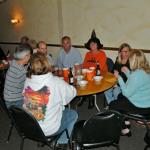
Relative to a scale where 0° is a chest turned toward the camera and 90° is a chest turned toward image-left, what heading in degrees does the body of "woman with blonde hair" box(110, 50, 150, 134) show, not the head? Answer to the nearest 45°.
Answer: approximately 135°

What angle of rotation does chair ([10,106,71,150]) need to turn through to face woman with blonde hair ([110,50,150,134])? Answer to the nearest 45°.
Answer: approximately 45° to its right

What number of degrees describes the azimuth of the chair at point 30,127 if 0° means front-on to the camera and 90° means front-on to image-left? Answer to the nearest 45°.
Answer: approximately 225°

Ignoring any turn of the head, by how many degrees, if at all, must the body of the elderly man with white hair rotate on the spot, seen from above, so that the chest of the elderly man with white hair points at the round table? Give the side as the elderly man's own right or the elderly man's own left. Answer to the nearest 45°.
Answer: approximately 45° to the elderly man's own right

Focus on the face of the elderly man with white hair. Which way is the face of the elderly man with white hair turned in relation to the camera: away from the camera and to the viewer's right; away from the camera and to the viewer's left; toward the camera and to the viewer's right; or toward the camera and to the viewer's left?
away from the camera and to the viewer's right

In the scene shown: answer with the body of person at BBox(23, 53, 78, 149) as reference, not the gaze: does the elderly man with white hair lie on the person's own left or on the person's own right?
on the person's own left

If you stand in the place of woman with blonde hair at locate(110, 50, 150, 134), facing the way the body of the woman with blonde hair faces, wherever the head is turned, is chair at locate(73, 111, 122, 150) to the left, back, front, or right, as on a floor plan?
left

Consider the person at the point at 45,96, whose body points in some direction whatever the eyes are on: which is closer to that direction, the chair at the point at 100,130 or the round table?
the round table
